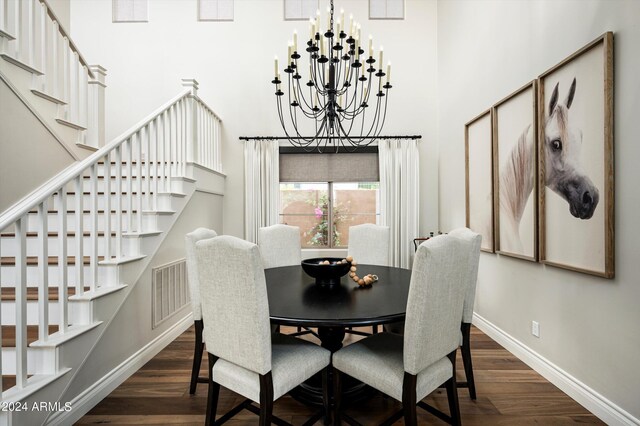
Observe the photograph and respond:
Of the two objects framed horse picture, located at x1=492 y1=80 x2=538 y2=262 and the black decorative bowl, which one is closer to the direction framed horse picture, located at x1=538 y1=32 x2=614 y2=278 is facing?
the black decorative bowl

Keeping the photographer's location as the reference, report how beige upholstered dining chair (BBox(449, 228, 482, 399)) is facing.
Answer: facing to the left of the viewer

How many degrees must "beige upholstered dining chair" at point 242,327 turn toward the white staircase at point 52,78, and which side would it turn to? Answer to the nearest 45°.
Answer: approximately 90° to its left

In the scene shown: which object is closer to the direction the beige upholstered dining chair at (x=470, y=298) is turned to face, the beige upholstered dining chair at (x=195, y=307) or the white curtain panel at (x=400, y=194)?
the beige upholstered dining chair

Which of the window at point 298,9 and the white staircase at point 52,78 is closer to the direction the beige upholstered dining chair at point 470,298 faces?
the white staircase

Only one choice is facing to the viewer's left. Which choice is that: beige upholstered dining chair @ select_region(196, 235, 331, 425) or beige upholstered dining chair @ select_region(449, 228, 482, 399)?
beige upholstered dining chair @ select_region(449, 228, 482, 399)

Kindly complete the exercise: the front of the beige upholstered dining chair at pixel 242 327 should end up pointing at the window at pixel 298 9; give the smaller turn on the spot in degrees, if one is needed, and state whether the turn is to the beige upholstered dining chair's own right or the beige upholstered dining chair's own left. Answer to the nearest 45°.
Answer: approximately 45° to the beige upholstered dining chair's own left

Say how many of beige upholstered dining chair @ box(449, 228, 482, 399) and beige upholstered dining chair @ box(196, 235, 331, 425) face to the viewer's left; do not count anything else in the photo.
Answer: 1

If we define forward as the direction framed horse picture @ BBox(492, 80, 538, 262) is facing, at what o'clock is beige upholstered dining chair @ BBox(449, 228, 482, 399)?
The beige upholstered dining chair is roughly at 11 o'clock from the framed horse picture.

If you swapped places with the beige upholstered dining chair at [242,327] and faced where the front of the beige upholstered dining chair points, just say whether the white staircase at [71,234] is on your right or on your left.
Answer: on your left
